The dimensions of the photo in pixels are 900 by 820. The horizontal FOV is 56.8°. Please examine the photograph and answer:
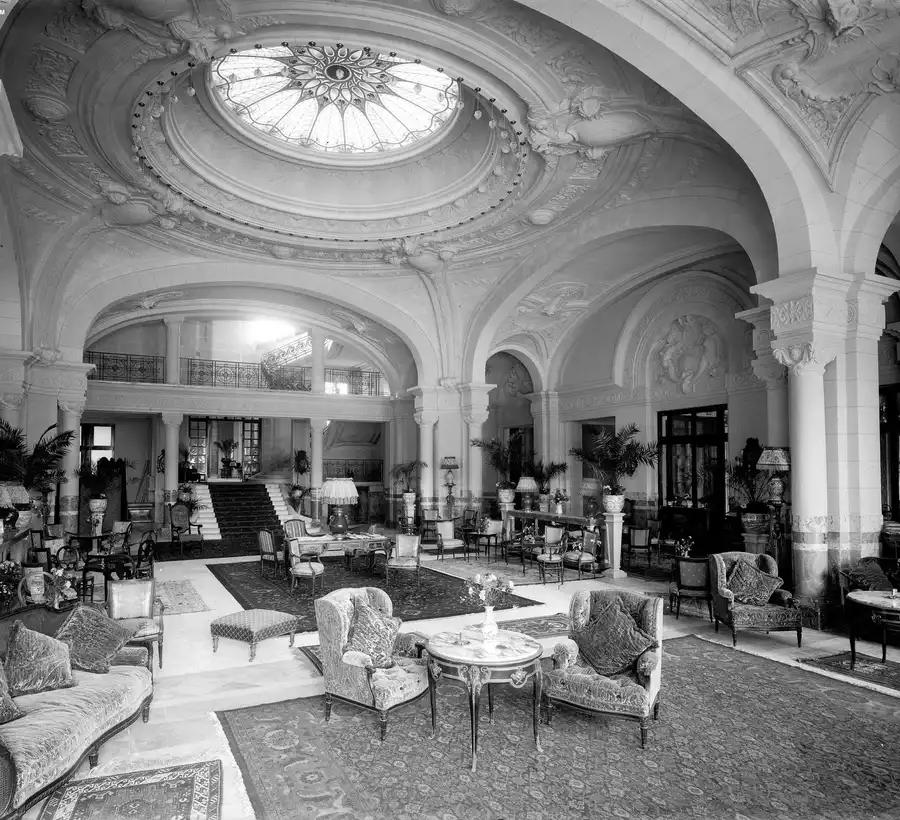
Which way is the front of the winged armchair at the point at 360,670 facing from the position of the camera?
facing the viewer and to the right of the viewer

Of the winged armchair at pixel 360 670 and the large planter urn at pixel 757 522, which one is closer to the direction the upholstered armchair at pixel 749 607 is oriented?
the winged armchair

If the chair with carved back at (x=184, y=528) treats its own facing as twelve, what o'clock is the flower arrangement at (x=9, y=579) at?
The flower arrangement is roughly at 2 o'clock from the chair with carved back.

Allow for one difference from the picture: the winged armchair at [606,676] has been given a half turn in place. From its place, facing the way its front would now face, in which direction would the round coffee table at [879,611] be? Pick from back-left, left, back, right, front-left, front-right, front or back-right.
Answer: front

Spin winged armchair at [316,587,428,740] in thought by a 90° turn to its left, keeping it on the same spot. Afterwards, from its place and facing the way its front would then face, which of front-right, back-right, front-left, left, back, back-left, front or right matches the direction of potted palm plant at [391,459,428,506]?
front-left

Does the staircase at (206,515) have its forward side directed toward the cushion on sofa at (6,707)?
yes

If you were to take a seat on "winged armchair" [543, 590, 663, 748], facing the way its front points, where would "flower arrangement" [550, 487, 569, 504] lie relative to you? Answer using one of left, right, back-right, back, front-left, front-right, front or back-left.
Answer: back-right

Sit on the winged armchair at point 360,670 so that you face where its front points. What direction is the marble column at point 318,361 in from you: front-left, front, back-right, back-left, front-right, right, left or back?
back-left

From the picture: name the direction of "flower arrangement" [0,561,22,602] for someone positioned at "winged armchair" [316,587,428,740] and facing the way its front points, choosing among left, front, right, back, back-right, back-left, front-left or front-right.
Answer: back

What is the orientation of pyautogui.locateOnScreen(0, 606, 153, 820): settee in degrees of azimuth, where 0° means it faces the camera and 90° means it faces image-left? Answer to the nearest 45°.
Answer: approximately 315°
